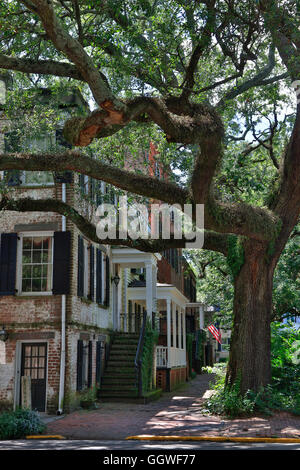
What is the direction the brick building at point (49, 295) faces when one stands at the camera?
facing to the right of the viewer

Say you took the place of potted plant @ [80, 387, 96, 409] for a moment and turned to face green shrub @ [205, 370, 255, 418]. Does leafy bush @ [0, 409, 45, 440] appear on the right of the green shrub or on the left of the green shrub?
right

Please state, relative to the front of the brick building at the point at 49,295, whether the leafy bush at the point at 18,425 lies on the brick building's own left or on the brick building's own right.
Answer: on the brick building's own right

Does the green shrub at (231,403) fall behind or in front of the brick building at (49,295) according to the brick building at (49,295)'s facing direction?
in front

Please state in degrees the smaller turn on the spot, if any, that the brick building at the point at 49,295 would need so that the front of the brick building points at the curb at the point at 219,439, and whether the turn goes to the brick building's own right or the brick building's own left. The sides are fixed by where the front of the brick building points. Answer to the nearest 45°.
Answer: approximately 45° to the brick building's own right

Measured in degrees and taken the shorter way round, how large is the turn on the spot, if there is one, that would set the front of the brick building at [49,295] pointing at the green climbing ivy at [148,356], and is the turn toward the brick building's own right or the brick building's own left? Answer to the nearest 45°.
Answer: approximately 45° to the brick building's own left

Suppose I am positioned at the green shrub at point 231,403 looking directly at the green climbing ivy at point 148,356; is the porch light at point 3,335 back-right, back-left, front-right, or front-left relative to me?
front-left
